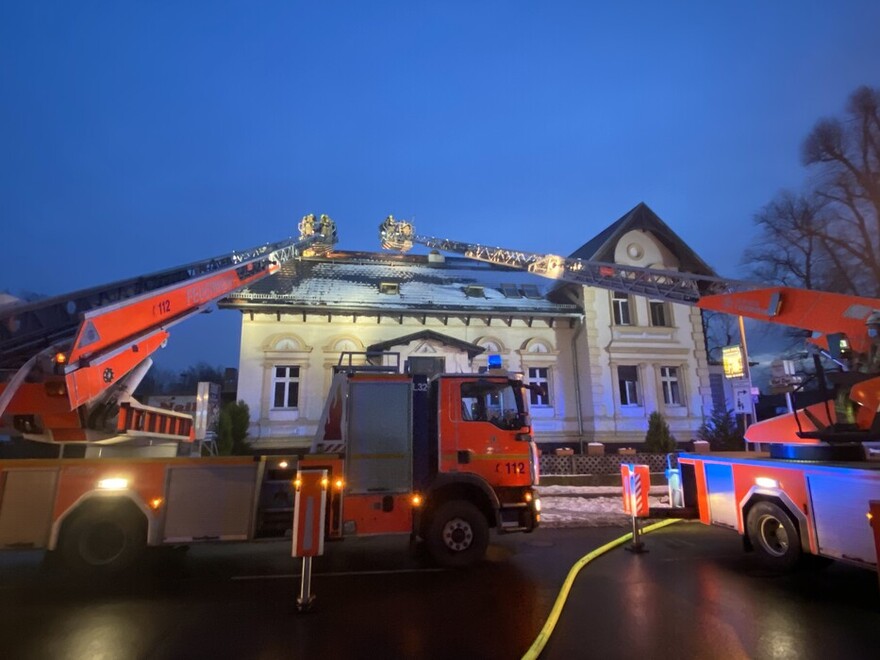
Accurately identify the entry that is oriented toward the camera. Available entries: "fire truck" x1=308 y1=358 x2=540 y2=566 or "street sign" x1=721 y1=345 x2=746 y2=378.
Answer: the street sign

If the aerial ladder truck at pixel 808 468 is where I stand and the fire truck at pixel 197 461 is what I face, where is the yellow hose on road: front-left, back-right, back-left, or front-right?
front-left

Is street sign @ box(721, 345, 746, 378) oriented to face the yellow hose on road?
yes

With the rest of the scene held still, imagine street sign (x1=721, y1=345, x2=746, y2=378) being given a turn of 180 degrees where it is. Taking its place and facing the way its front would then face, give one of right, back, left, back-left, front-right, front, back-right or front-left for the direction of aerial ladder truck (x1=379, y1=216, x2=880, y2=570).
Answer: back

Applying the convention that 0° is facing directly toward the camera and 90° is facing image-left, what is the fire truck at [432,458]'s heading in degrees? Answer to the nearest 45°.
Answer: approximately 270°

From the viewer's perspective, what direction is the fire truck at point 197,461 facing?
to the viewer's right

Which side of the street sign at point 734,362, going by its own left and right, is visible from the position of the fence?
right

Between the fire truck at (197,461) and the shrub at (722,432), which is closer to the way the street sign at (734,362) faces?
the fire truck

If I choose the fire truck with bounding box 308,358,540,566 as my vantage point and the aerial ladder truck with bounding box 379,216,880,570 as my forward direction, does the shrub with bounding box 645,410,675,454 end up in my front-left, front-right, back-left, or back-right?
front-left

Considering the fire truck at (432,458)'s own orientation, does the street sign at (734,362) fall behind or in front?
in front

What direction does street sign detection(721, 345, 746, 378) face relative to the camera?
toward the camera

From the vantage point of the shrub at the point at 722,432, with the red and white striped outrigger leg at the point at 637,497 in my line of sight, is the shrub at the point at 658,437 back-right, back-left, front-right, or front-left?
front-right

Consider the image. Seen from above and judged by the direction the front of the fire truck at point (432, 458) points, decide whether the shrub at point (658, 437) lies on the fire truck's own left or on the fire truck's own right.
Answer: on the fire truck's own left

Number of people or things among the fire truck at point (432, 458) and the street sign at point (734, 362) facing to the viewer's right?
1

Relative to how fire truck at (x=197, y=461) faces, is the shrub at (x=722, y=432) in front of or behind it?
in front

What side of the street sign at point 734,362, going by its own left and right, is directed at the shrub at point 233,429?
right
